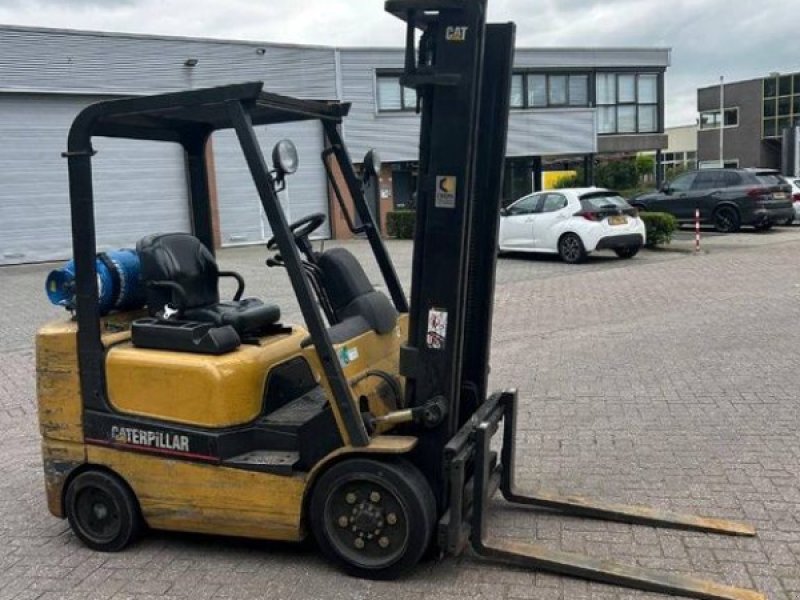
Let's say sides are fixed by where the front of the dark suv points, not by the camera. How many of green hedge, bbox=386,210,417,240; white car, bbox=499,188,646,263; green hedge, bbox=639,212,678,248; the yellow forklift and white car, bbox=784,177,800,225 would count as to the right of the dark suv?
1

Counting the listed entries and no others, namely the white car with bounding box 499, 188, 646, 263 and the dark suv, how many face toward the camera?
0

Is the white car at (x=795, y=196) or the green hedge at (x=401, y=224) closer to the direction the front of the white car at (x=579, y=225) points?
the green hedge

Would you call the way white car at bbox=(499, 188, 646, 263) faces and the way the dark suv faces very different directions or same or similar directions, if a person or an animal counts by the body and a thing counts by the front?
same or similar directions

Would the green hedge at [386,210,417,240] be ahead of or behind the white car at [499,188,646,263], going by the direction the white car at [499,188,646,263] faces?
ahead

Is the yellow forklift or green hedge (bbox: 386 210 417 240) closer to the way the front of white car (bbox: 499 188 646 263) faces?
the green hedge

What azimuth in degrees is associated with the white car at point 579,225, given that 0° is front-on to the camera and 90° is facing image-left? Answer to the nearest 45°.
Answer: approximately 135°

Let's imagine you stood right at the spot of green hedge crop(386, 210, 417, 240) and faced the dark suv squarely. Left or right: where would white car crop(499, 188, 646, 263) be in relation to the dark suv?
right

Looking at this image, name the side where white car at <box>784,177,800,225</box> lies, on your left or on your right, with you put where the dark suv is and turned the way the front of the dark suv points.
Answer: on your right

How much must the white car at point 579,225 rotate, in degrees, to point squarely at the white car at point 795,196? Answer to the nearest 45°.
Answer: approximately 90° to its right

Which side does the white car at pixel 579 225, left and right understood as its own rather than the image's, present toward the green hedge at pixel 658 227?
right

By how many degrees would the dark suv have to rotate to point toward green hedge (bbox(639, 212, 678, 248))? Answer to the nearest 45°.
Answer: approximately 135° to its left

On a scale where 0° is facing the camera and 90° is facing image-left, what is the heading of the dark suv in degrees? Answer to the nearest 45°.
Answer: approximately 135°
